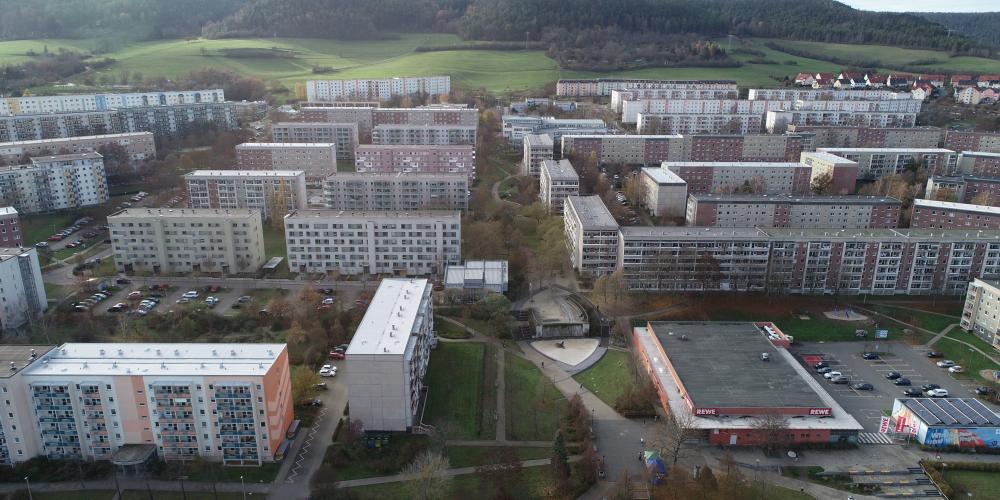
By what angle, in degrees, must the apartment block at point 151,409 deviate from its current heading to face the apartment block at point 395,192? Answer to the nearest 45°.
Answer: approximately 135° to its left

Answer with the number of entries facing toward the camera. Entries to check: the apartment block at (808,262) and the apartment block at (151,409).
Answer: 2

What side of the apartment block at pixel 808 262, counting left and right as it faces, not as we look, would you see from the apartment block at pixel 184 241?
right

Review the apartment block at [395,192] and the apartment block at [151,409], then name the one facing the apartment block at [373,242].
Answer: the apartment block at [395,192]

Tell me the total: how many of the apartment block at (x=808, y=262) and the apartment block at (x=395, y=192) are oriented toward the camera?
2

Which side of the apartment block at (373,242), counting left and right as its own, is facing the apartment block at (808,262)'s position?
left

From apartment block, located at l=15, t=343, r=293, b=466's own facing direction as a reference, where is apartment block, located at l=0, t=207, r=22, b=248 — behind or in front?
behind

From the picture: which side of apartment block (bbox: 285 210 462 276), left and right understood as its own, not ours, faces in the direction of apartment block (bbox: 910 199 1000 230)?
left

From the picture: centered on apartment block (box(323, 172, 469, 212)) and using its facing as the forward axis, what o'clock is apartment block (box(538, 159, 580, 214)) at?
apartment block (box(538, 159, 580, 214)) is roughly at 9 o'clock from apartment block (box(323, 172, 469, 212)).

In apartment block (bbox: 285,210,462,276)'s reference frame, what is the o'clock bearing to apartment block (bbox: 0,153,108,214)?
apartment block (bbox: 0,153,108,214) is roughly at 4 o'clock from apartment block (bbox: 285,210,462,276).

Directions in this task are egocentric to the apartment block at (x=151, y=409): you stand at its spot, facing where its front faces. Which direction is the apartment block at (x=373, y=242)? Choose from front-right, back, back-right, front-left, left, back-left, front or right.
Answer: back-left

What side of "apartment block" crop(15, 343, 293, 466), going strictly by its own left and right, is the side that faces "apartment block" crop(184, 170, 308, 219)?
back
